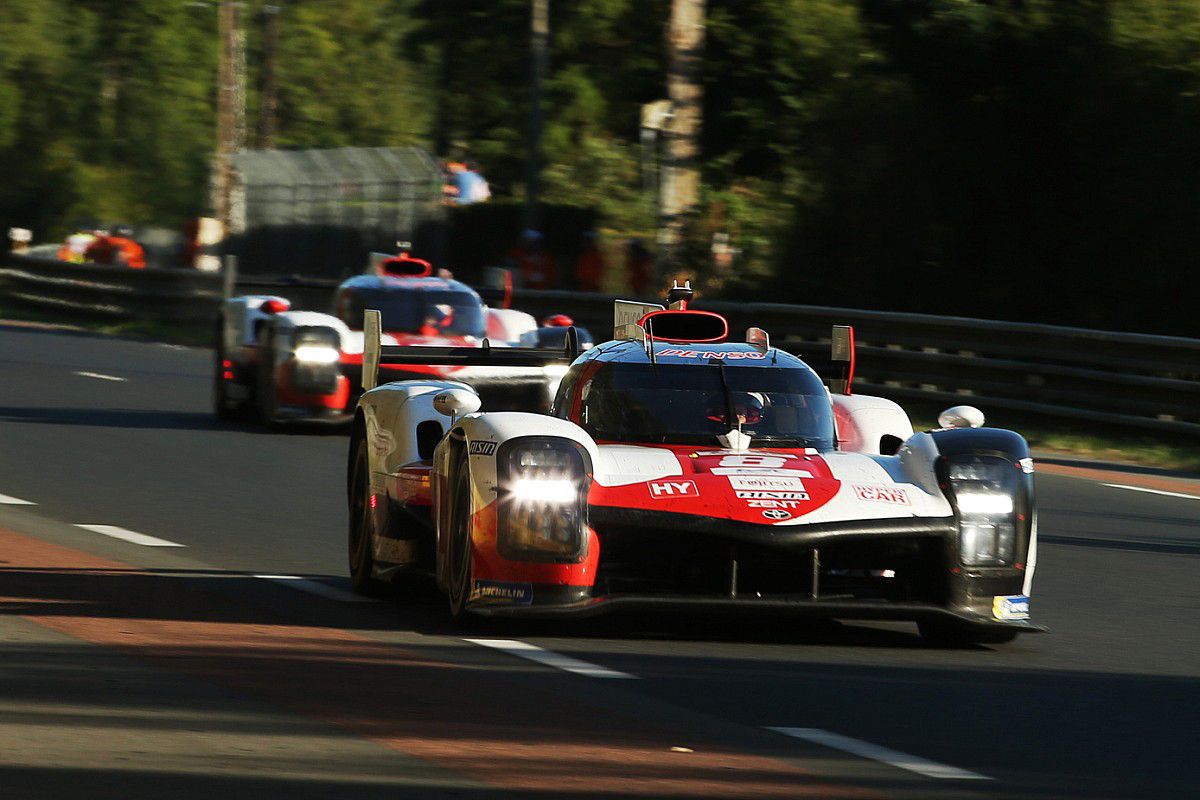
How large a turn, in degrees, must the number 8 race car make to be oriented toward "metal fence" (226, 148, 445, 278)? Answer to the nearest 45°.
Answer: approximately 180°

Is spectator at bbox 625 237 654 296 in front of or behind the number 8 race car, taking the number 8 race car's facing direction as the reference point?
behind

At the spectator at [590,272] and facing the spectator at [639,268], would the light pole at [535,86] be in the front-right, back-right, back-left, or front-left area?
back-left

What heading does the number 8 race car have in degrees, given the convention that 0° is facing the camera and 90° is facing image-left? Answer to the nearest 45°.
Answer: approximately 0°

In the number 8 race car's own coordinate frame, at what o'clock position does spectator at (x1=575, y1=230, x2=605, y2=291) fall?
The spectator is roughly at 6 o'clock from the number 8 race car.

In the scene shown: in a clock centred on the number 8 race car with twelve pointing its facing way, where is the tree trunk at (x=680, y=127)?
The tree trunk is roughly at 6 o'clock from the number 8 race car.

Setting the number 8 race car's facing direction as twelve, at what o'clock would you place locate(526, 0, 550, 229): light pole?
The light pole is roughly at 6 o'clock from the number 8 race car.

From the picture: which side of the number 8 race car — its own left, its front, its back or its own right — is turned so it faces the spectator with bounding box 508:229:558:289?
back

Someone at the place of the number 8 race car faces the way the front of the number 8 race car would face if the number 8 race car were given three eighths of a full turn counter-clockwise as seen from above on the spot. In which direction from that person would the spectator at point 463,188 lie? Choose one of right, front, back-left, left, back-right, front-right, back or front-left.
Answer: front-left

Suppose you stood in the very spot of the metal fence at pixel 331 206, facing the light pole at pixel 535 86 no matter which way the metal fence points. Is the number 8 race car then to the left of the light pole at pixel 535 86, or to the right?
right
